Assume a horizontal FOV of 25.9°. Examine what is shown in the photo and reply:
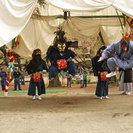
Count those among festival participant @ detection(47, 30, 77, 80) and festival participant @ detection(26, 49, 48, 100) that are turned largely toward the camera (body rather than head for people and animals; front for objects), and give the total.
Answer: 2

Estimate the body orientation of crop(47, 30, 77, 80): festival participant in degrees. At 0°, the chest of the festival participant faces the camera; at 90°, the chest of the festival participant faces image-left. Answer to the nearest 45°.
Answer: approximately 0°

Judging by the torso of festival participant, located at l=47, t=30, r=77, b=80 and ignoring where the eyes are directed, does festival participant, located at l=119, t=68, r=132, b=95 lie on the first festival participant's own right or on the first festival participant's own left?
on the first festival participant's own left

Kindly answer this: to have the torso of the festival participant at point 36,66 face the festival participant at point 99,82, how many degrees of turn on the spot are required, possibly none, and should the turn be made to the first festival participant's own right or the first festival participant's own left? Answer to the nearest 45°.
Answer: approximately 90° to the first festival participant's own left

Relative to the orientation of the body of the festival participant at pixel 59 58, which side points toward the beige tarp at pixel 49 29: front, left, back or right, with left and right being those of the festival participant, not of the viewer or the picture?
back

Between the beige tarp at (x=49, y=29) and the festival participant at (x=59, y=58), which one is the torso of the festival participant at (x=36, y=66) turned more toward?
the festival participant

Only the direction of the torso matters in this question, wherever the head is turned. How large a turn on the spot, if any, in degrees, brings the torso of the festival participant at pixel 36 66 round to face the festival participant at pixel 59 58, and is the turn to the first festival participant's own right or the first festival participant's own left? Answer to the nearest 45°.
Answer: approximately 45° to the first festival participant's own left

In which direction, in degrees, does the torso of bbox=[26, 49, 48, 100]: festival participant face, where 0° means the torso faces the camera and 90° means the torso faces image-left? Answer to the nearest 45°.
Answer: approximately 0°
